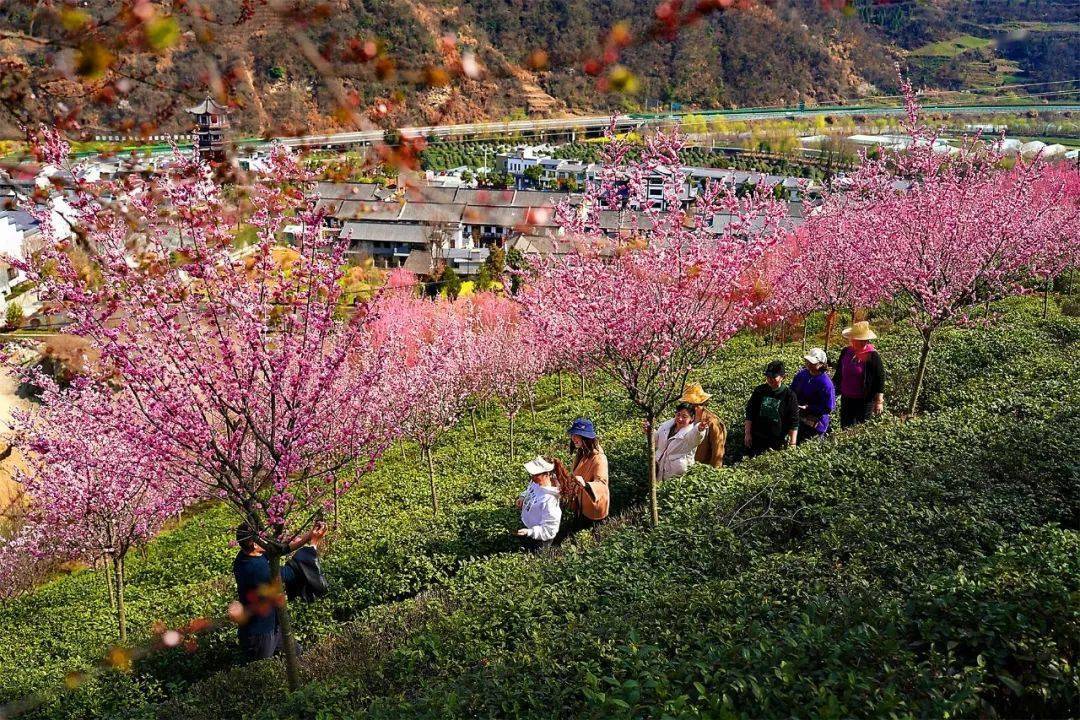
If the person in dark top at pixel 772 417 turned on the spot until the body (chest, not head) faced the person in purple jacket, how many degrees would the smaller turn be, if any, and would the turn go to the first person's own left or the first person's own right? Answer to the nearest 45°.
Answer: approximately 135° to the first person's own left

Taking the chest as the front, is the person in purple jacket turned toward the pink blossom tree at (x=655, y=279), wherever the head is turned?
yes

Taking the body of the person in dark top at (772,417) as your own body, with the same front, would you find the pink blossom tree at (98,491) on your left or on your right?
on your right

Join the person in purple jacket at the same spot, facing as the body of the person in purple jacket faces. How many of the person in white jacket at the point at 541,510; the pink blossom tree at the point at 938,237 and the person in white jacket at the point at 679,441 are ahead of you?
2

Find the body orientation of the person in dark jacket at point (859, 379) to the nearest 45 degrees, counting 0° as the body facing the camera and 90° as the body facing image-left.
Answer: approximately 45°

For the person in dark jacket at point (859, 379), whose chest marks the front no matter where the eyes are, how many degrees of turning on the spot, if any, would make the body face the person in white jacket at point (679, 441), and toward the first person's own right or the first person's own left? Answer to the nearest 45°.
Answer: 0° — they already face them

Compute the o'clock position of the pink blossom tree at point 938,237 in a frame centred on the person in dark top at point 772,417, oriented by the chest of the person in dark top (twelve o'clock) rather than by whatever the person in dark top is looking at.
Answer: The pink blossom tree is roughly at 7 o'clock from the person in dark top.

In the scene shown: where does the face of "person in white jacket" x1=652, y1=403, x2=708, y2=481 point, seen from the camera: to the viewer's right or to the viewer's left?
to the viewer's left
